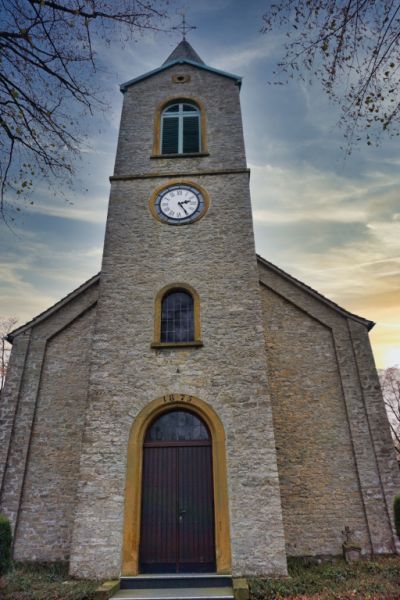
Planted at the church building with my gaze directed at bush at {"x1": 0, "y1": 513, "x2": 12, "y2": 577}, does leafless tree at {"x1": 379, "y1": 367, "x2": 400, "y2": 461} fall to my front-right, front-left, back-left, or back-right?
back-right

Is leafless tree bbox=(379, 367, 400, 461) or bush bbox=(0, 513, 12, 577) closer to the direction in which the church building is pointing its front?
the bush

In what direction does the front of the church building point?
toward the camera

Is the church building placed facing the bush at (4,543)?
no

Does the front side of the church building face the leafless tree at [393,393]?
no
